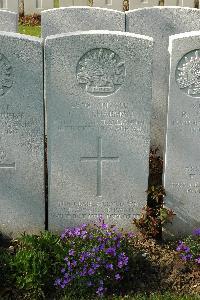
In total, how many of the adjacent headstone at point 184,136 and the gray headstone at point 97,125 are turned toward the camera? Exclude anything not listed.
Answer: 2

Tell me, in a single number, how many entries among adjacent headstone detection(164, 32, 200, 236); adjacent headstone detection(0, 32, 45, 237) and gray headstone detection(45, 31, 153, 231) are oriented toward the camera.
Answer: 3

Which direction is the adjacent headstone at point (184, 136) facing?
toward the camera

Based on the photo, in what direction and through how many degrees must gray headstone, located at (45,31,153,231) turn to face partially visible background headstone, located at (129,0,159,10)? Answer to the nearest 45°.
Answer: approximately 180°

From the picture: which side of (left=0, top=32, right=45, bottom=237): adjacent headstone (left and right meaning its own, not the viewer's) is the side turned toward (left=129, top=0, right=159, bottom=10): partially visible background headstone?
back

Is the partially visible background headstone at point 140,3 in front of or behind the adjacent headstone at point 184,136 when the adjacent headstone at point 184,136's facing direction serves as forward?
behind

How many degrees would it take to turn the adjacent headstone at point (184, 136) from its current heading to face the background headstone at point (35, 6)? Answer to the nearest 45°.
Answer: approximately 135° to its right

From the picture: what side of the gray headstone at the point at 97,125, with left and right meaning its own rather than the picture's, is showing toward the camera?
front

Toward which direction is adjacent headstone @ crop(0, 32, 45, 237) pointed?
toward the camera
